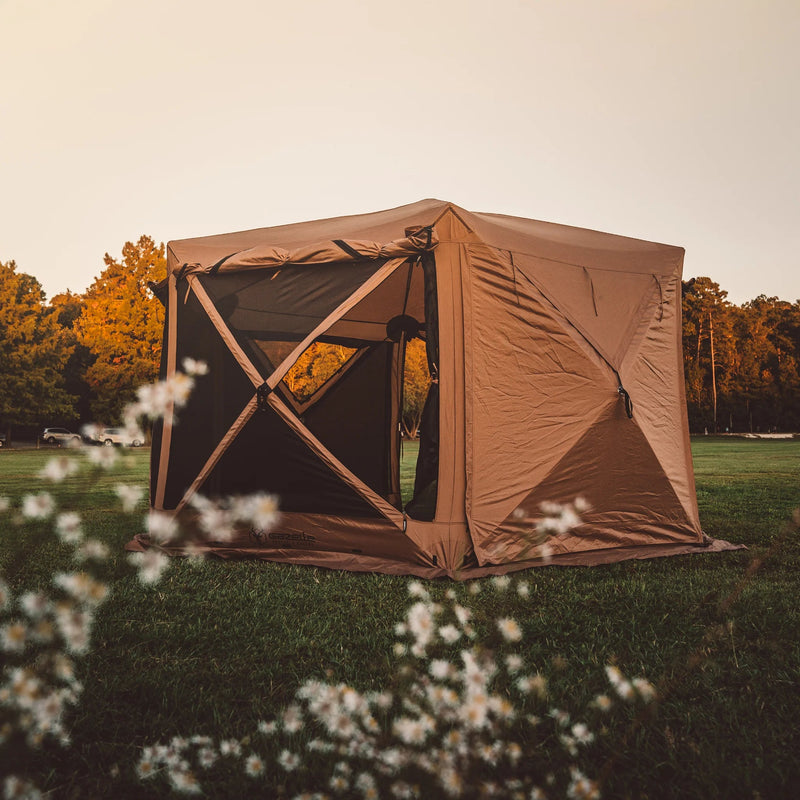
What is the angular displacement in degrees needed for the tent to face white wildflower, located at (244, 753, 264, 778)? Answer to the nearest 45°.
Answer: approximately 45° to its left

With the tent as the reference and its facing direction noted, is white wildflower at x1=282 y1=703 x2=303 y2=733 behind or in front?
in front

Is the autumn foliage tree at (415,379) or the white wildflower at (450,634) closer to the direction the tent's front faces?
the white wildflower

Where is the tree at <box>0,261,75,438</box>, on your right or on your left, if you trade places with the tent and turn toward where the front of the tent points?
on your right

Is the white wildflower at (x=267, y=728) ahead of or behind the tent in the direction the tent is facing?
ahead

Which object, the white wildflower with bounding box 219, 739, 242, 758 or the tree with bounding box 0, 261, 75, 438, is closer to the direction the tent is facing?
the white wildflower

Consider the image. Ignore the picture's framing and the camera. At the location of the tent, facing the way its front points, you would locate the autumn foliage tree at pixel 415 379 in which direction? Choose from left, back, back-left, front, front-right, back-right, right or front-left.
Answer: back-right

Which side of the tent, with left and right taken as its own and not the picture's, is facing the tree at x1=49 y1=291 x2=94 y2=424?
right

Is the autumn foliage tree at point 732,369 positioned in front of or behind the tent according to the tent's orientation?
behind

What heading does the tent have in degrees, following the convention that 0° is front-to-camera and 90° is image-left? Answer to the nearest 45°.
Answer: approximately 45°

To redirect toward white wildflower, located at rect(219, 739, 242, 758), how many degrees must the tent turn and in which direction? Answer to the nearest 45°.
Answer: approximately 45° to its left
